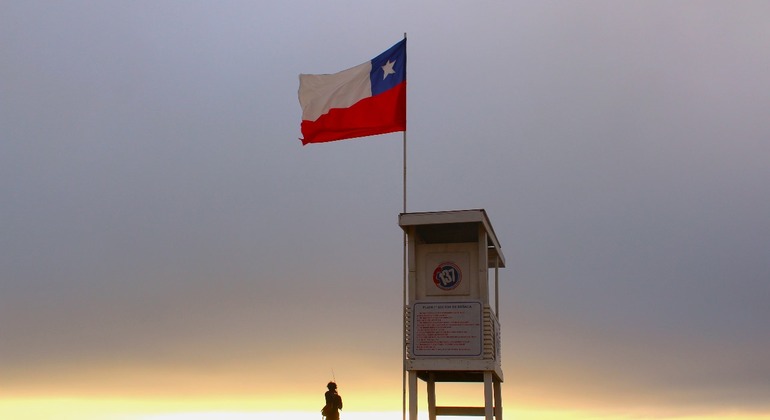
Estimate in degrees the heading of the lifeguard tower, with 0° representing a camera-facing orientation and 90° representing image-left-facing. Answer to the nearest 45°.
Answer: approximately 0°
